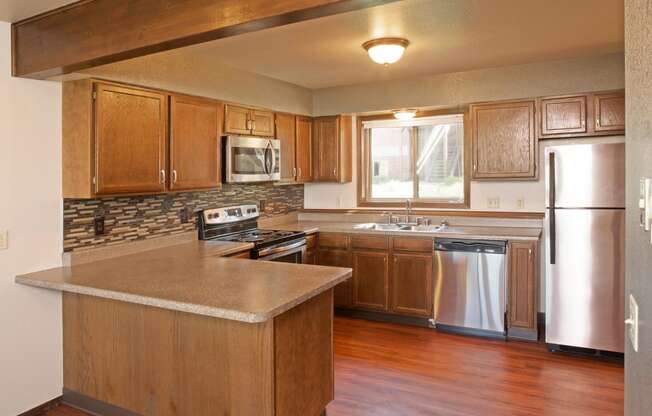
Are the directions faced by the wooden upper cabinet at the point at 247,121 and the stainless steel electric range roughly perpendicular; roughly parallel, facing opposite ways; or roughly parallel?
roughly parallel

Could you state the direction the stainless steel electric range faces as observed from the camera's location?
facing the viewer and to the right of the viewer

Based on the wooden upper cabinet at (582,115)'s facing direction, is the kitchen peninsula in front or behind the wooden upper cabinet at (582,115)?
in front

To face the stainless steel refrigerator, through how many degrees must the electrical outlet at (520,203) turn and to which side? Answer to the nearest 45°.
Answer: approximately 90° to its left

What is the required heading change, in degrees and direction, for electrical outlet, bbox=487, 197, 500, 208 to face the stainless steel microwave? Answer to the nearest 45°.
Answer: approximately 45° to its right

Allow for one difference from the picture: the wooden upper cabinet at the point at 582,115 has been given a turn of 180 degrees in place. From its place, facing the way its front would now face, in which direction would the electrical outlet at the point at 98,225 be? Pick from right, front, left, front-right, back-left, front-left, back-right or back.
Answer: back-left

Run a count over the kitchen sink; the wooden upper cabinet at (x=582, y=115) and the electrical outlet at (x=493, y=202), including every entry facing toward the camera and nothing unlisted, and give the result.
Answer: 3

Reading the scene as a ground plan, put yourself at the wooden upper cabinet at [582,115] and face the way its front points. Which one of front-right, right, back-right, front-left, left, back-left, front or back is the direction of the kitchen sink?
right

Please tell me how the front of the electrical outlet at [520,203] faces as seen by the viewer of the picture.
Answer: facing the viewer and to the left of the viewer

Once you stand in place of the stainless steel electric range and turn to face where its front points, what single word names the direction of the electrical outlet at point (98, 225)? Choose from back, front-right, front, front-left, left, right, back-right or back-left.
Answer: right

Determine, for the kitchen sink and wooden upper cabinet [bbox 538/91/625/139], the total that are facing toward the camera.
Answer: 2

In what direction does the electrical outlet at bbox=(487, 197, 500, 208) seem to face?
toward the camera
